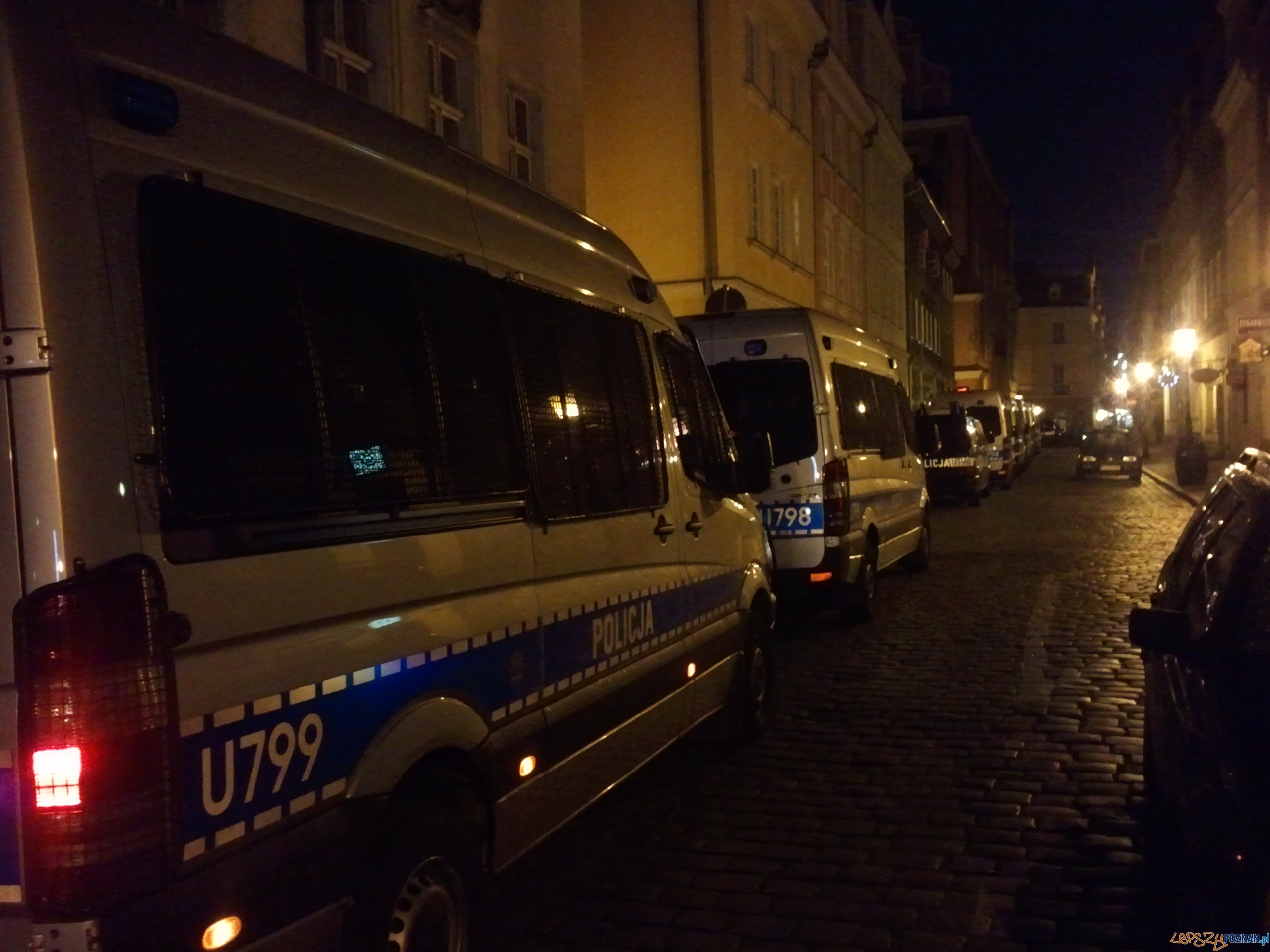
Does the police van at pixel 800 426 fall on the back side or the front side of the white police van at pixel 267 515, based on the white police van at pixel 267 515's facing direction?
on the front side

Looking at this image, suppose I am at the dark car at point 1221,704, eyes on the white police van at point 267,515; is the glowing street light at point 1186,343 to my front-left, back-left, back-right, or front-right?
back-right

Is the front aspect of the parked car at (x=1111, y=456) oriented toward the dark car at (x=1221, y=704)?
yes

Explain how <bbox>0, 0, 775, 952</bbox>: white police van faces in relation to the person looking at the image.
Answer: facing away from the viewer and to the right of the viewer

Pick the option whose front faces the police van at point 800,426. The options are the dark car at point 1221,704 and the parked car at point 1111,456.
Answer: the parked car
